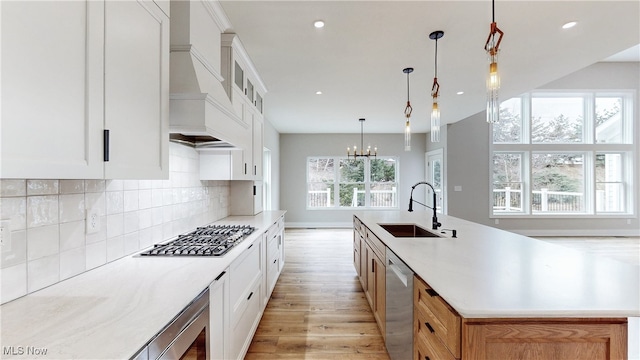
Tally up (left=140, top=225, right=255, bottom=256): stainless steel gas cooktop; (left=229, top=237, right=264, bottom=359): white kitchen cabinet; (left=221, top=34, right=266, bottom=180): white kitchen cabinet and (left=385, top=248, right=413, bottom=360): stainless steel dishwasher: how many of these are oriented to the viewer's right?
3

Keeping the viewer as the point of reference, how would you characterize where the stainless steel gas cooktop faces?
facing to the right of the viewer

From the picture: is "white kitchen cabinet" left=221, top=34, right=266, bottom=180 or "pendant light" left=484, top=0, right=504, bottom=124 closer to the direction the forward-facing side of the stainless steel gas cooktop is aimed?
the pendant light

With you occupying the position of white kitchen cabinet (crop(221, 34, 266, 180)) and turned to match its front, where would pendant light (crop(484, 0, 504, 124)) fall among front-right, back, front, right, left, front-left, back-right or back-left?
front-right

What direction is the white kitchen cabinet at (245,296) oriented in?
to the viewer's right

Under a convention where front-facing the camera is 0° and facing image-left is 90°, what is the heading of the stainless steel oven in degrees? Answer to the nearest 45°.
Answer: approximately 315°

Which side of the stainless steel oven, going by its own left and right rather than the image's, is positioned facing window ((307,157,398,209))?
left

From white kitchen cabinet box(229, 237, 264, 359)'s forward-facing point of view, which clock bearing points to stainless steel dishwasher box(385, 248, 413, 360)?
The stainless steel dishwasher is roughly at 1 o'clock from the white kitchen cabinet.

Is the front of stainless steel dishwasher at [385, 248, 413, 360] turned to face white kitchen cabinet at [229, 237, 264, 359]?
yes

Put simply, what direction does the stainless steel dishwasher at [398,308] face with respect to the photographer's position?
facing to the left of the viewer

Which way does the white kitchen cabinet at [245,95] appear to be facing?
to the viewer's right

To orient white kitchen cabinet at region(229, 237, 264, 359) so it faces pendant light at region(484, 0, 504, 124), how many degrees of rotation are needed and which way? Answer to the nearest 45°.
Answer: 0° — it already faces it

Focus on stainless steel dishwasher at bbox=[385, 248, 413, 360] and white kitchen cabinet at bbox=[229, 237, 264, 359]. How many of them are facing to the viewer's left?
1
